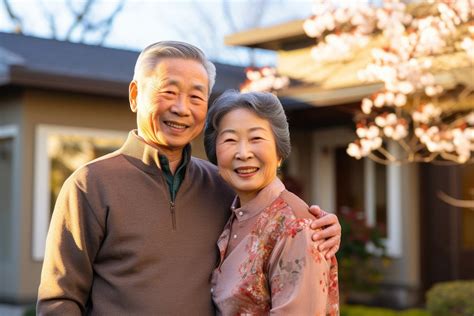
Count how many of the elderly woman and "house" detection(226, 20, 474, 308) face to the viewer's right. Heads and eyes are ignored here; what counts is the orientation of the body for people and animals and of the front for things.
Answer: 0

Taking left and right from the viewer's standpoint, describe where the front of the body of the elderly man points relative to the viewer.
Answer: facing the viewer and to the right of the viewer

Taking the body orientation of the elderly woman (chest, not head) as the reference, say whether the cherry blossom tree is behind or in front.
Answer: behind

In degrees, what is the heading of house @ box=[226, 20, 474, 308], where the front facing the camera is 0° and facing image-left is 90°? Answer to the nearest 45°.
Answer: approximately 45°

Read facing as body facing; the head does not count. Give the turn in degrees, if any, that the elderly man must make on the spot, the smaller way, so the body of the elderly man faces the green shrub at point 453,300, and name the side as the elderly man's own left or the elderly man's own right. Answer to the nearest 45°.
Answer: approximately 90° to the elderly man's own left

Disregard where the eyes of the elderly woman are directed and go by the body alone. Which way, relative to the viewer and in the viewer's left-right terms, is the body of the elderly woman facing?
facing the viewer and to the left of the viewer

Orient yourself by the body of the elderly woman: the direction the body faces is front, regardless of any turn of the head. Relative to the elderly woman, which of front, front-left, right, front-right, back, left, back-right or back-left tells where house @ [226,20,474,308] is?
back-right

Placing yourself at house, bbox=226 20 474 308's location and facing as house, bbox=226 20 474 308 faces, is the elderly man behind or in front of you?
in front

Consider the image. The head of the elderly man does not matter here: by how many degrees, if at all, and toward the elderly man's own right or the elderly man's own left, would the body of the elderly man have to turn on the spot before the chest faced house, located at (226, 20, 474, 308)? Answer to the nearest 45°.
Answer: approximately 135° to the elderly man's own left

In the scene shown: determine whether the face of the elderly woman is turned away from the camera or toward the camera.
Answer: toward the camera

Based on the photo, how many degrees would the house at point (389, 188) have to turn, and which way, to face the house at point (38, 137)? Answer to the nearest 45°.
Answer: approximately 45° to its right

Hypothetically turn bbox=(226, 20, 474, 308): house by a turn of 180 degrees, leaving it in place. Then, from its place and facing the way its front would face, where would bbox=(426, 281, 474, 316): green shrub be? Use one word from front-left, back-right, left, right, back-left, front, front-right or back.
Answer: back-right
